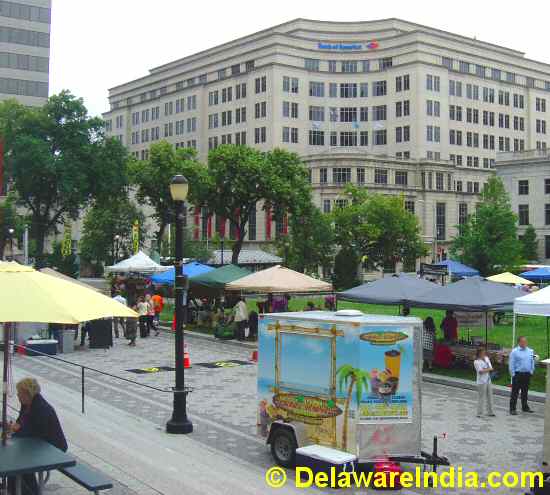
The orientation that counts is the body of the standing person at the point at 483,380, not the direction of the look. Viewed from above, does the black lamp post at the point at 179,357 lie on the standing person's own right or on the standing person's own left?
on the standing person's own right

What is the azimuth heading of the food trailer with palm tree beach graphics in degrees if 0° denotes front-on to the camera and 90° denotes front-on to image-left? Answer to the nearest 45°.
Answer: approximately 315°

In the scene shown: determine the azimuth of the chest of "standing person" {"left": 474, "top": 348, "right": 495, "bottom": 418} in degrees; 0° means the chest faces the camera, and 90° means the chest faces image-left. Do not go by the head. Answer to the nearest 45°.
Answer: approximately 315°

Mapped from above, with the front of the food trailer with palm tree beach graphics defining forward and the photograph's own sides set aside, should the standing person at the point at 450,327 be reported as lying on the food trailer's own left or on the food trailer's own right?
on the food trailer's own left

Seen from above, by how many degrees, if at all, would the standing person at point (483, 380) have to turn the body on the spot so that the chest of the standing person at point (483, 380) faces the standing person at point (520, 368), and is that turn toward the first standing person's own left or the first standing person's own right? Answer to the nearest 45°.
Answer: approximately 90° to the first standing person's own left

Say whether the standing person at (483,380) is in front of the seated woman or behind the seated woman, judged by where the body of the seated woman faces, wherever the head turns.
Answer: behind

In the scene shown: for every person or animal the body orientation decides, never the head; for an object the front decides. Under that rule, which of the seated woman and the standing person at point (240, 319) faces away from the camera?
the standing person

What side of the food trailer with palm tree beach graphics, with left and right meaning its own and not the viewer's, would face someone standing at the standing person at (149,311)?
back
